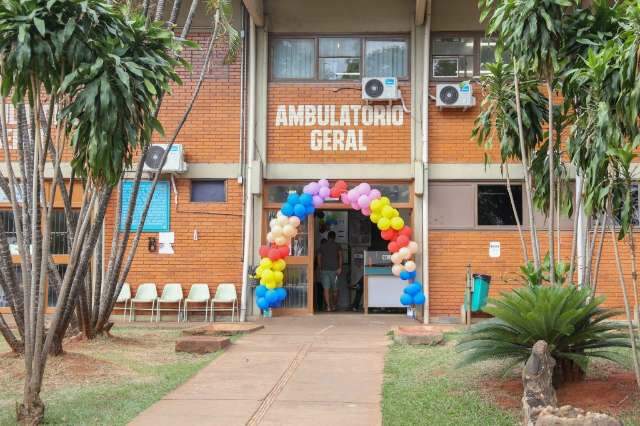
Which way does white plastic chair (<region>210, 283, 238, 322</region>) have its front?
toward the camera

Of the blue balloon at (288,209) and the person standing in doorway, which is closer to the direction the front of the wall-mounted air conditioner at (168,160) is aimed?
the blue balloon

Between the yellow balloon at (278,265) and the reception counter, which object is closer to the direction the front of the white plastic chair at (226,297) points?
the yellow balloon

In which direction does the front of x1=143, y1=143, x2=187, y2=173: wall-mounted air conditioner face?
toward the camera

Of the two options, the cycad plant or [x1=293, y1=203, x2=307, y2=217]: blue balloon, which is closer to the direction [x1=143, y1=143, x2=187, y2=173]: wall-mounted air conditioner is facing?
the cycad plant

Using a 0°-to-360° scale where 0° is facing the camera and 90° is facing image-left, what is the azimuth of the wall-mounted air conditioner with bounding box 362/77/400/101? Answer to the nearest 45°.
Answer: approximately 0°

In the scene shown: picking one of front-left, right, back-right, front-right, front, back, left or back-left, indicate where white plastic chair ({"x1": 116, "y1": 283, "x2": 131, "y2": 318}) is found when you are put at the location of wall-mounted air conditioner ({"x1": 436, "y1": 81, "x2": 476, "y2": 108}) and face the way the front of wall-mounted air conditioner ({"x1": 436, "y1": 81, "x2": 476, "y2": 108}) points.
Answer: right

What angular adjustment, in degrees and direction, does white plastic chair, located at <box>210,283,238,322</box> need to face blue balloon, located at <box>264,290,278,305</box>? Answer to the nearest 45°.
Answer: approximately 45° to its left

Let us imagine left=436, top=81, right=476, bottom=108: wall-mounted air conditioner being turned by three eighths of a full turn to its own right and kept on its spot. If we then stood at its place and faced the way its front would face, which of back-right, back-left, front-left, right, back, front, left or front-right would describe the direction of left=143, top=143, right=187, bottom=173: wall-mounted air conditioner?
front-left

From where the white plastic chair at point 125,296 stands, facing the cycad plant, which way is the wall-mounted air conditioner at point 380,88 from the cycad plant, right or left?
left

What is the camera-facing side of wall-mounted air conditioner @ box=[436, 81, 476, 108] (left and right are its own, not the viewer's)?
front
